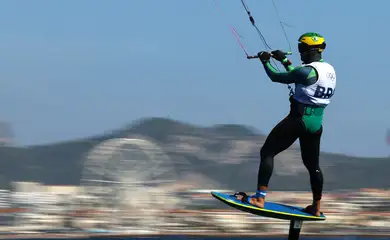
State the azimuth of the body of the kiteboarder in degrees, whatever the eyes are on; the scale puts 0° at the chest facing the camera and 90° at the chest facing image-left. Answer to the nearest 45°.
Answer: approximately 135°
